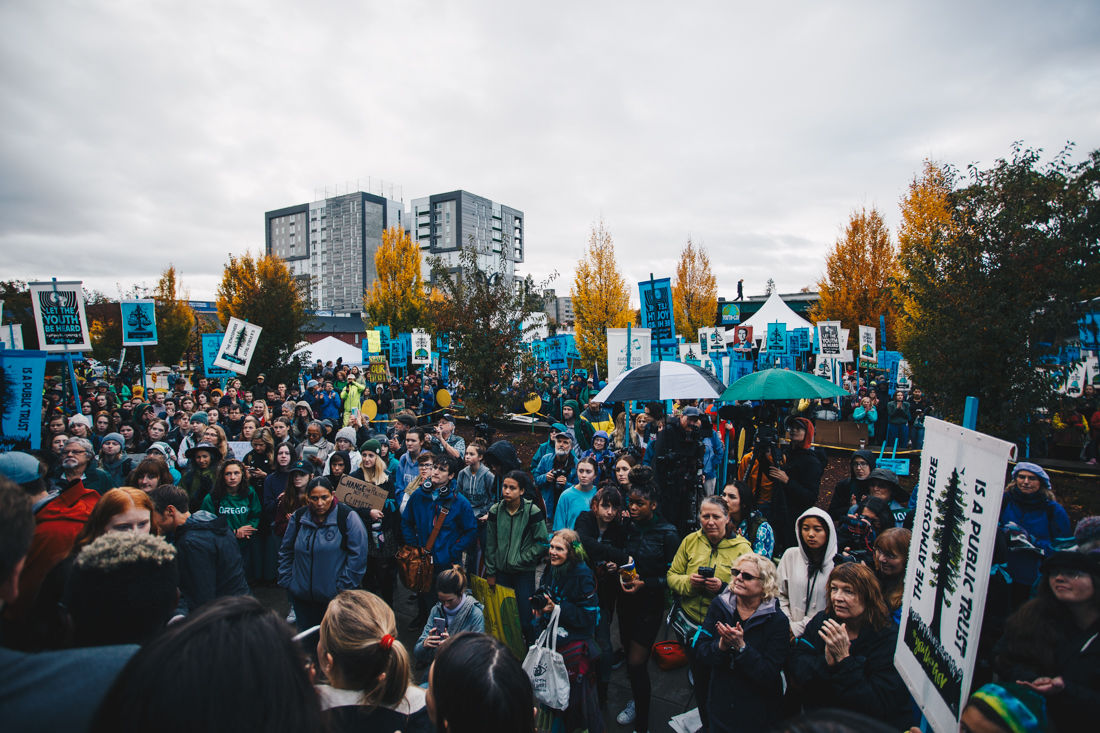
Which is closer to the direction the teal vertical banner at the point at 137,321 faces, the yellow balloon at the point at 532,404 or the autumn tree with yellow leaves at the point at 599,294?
the yellow balloon

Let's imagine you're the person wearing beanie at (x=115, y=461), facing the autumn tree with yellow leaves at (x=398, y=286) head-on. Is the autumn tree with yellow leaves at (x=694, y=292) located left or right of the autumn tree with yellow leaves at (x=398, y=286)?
right

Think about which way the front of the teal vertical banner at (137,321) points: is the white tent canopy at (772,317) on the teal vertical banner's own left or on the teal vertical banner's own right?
on the teal vertical banner's own left

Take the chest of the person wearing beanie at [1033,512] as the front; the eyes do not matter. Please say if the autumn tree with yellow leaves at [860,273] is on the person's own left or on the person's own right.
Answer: on the person's own right

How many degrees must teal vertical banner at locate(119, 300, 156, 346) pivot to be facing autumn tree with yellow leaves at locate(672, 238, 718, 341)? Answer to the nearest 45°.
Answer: approximately 90° to its left

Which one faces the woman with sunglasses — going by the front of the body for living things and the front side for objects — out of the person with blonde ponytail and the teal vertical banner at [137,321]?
the teal vertical banner

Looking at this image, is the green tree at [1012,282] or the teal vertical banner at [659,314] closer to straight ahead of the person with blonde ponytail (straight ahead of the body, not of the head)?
the teal vertical banner

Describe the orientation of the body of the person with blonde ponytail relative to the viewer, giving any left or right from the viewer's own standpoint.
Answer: facing away from the viewer and to the left of the viewer

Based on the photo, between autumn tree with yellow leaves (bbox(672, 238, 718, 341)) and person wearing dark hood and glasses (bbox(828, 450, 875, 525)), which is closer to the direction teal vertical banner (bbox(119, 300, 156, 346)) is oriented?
the person wearing dark hood and glasses
